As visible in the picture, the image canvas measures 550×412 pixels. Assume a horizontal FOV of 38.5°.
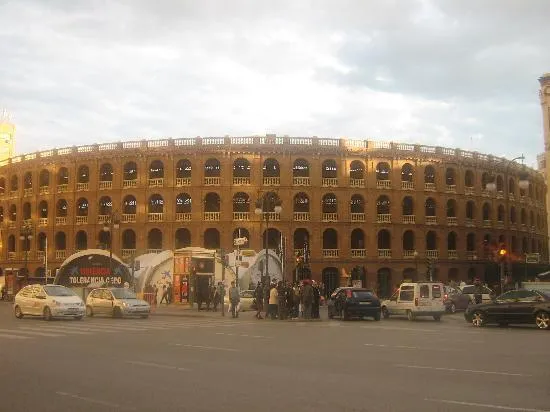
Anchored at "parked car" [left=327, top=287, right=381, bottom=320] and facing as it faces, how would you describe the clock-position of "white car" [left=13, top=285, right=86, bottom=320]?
The white car is roughly at 10 o'clock from the parked car.

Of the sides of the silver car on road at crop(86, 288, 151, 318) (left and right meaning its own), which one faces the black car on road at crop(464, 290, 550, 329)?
front

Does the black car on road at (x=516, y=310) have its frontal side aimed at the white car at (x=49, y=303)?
yes

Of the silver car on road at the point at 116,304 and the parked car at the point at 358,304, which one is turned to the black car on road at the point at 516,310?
the silver car on road at the point at 116,304

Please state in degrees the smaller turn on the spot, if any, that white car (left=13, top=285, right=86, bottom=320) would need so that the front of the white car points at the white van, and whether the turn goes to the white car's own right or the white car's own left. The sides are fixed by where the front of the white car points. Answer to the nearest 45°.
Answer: approximately 45° to the white car's own left

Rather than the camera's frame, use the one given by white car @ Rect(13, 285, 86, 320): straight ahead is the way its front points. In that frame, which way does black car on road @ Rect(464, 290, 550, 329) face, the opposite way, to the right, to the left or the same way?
the opposite way

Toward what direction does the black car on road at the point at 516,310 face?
to the viewer's left

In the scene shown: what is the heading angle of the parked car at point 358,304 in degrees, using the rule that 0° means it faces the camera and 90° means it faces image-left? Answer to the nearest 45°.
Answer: approximately 135°

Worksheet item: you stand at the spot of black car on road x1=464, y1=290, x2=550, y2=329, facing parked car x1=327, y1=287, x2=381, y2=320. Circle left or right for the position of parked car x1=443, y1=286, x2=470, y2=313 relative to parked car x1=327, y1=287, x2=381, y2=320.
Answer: right
